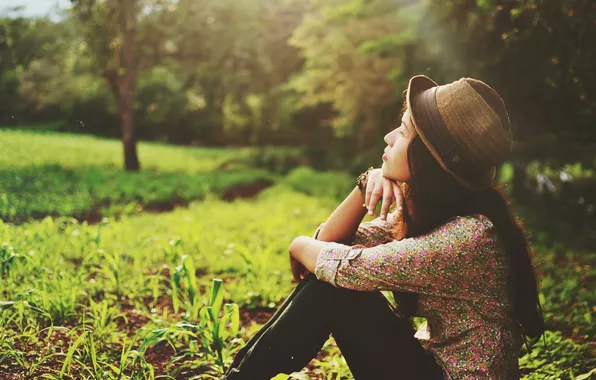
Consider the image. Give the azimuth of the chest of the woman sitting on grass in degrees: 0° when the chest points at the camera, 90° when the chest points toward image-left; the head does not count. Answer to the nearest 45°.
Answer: approximately 90°

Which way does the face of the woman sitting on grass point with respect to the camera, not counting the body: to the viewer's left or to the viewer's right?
to the viewer's left
